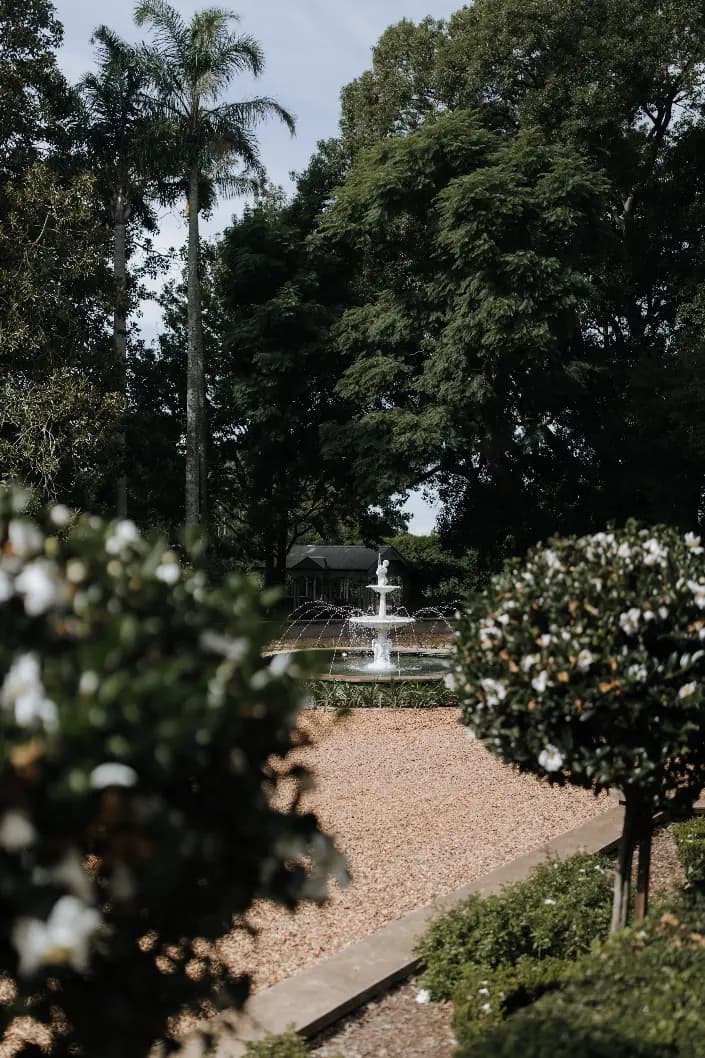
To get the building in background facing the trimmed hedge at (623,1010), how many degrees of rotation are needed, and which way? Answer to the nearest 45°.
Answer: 0° — it already faces it

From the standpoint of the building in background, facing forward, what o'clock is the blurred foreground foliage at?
The blurred foreground foliage is roughly at 12 o'clock from the building in background.

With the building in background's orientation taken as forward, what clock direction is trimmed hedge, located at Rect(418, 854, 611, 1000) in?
The trimmed hedge is roughly at 12 o'clock from the building in background.

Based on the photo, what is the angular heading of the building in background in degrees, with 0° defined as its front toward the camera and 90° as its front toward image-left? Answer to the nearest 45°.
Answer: approximately 0°

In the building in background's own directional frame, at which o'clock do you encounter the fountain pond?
The fountain pond is roughly at 12 o'clock from the building in background.

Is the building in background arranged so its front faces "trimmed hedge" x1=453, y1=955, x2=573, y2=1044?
yes

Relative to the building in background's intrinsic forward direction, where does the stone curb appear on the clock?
The stone curb is roughly at 12 o'clock from the building in background.
